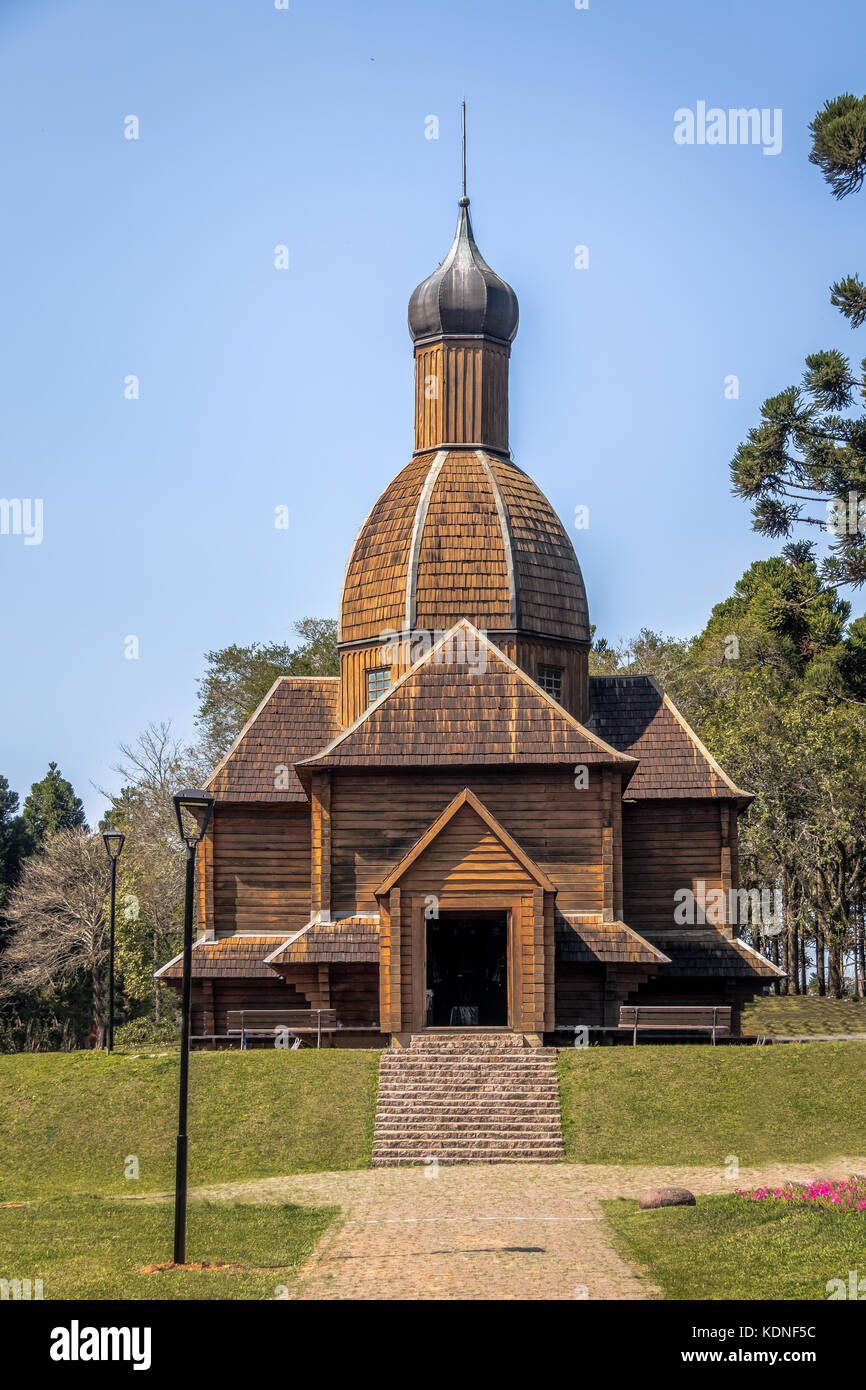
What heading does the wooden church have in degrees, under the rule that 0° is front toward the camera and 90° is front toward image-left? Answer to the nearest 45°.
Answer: approximately 0°

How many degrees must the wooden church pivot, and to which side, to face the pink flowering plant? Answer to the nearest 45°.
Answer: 0° — it already faces it
